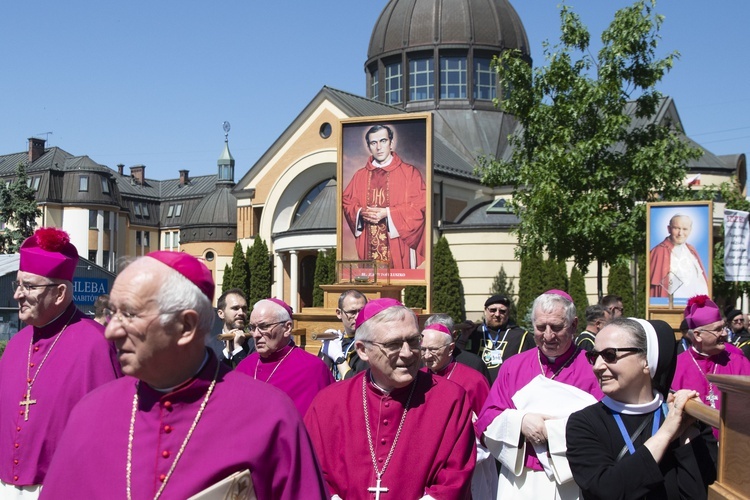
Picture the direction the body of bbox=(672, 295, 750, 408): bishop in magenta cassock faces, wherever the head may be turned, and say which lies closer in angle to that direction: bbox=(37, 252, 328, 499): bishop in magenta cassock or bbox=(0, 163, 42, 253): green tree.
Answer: the bishop in magenta cassock

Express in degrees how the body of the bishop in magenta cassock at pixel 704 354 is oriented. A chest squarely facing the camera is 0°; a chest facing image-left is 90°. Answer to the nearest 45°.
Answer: approximately 315°

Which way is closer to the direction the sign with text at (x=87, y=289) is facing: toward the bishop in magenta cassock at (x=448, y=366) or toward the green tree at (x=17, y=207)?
the bishop in magenta cassock

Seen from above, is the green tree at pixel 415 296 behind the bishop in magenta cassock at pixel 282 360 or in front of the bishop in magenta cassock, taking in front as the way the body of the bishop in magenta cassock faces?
behind

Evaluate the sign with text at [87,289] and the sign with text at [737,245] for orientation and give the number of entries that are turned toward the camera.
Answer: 2

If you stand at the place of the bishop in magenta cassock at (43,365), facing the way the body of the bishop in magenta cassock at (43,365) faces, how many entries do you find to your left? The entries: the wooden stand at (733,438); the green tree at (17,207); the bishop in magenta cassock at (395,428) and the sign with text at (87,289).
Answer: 2

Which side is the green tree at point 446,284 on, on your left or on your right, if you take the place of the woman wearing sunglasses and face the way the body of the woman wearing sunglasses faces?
on your right
